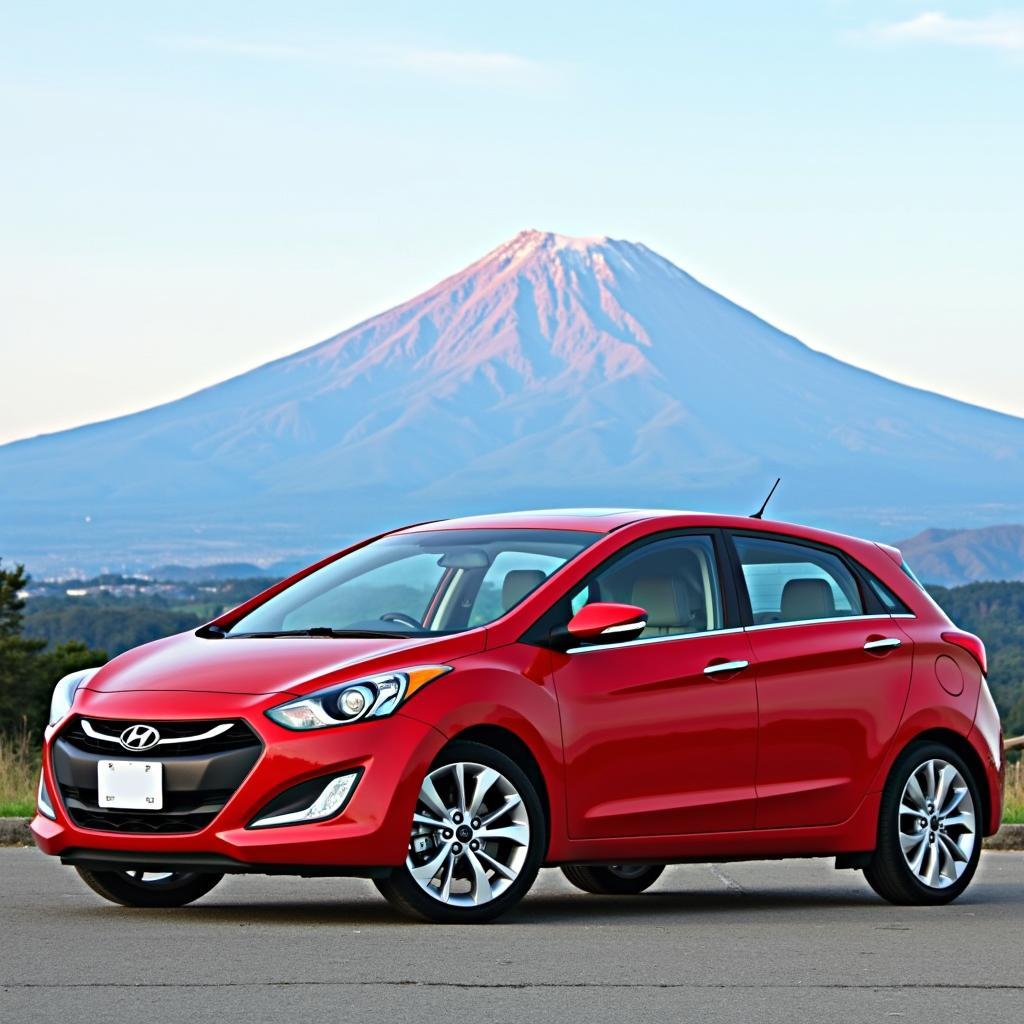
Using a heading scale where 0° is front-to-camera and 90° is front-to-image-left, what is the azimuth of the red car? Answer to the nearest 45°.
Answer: approximately 45°
